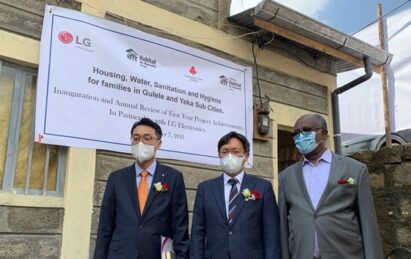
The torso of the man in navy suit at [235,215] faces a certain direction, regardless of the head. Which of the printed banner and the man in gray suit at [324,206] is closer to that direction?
the man in gray suit

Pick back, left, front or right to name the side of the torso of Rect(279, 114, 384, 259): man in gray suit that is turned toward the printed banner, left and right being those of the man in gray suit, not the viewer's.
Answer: right

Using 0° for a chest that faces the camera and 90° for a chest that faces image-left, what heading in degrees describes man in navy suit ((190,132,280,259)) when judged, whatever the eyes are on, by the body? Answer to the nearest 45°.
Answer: approximately 0°

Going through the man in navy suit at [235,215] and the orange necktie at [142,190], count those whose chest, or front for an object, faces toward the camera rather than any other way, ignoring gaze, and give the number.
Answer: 2

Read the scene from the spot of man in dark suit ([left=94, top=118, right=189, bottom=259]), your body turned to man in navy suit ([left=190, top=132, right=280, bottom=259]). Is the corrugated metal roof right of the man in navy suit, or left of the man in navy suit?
left

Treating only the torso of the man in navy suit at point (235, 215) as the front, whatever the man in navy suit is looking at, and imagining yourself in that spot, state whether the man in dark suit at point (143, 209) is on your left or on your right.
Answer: on your right
